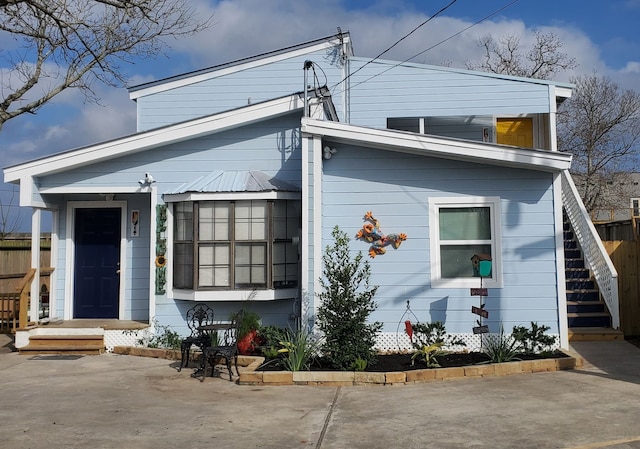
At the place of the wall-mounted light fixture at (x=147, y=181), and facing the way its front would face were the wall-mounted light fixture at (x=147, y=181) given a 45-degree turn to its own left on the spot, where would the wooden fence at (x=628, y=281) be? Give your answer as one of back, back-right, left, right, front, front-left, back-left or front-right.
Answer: front-left

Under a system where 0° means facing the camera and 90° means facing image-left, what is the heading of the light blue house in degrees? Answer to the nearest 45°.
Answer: approximately 0°

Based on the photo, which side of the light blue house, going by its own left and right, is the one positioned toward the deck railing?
right

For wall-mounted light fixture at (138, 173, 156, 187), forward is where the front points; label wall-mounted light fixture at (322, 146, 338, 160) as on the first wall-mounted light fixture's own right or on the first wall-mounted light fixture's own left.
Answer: on the first wall-mounted light fixture's own left

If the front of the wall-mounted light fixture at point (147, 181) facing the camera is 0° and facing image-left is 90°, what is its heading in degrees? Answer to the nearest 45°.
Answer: approximately 0°
